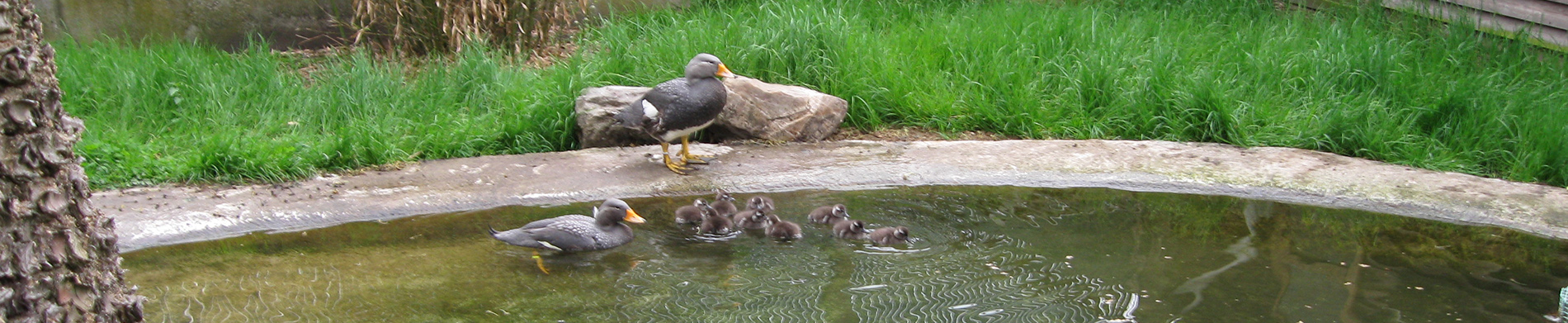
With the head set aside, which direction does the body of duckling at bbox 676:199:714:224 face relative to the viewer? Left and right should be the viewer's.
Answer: facing to the right of the viewer

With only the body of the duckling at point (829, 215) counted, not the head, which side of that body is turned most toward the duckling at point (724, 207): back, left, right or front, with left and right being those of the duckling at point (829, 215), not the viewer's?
back

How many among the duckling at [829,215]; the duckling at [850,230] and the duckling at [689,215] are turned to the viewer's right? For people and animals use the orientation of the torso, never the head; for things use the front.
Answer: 3

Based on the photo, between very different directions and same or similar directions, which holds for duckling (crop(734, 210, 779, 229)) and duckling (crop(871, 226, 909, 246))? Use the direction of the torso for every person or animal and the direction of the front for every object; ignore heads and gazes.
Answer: same or similar directions

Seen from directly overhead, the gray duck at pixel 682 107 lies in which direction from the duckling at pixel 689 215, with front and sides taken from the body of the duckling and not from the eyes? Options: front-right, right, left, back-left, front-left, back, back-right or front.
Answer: left

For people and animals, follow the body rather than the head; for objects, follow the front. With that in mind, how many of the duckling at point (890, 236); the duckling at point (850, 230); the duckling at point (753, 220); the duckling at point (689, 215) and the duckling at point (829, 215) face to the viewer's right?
5

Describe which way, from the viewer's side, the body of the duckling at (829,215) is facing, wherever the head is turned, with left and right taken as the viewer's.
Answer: facing to the right of the viewer

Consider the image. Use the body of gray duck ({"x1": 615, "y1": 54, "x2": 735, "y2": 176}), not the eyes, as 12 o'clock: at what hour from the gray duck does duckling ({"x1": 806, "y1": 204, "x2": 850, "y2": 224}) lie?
The duckling is roughly at 2 o'clock from the gray duck.

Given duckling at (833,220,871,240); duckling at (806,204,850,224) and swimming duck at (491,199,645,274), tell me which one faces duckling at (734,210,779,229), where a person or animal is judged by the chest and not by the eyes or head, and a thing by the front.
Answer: the swimming duck

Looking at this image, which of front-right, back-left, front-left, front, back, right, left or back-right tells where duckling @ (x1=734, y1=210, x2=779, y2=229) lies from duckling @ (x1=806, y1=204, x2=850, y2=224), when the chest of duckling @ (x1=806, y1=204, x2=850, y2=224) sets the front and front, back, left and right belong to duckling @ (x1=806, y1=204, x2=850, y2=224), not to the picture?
back

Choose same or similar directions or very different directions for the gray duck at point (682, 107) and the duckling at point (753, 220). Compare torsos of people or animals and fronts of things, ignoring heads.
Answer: same or similar directions

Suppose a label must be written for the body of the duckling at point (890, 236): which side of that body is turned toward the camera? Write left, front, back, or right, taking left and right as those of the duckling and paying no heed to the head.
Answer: right

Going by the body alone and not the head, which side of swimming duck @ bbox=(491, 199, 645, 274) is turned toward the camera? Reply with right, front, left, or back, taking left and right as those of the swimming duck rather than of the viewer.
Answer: right

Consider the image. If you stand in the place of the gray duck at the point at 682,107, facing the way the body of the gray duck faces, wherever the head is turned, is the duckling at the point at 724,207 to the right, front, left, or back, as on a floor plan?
right
